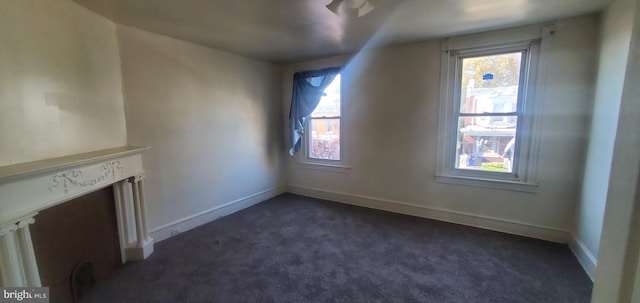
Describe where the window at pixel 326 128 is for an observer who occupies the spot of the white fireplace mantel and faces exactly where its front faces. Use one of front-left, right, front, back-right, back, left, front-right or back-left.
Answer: front-left

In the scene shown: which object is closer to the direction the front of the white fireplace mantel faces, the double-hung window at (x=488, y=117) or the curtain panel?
the double-hung window

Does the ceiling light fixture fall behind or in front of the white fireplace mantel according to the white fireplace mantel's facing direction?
in front

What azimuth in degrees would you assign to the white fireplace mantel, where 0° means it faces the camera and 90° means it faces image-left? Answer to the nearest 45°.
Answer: approximately 315°

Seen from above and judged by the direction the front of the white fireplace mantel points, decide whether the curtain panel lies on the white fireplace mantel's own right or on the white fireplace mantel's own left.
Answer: on the white fireplace mantel's own left

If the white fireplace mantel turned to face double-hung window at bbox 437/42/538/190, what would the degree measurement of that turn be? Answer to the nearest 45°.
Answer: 0° — it already faces it

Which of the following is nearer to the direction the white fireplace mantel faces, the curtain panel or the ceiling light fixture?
the ceiling light fixture
